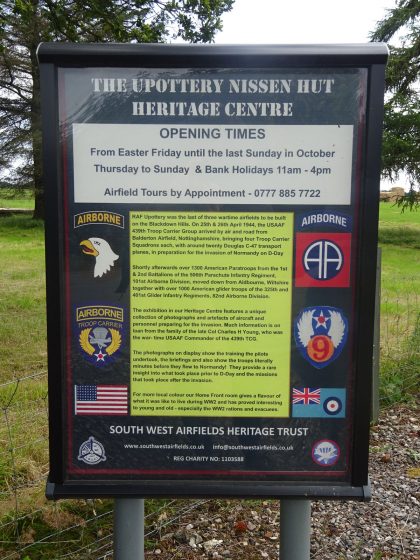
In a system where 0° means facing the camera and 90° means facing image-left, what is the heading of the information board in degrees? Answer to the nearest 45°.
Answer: approximately 0°

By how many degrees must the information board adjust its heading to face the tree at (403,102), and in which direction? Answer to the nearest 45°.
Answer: approximately 180°
